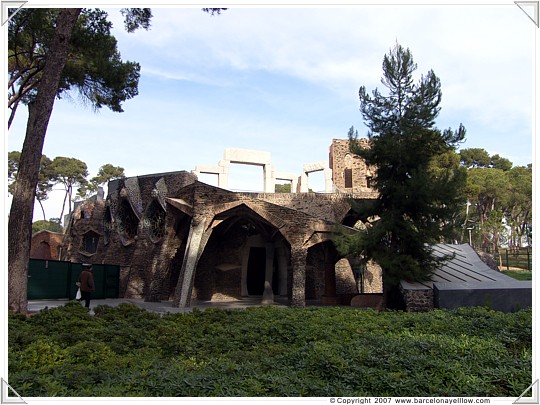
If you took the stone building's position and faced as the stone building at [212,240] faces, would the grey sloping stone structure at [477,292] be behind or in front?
in front

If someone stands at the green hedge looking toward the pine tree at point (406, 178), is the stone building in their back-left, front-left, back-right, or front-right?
front-left

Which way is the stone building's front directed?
toward the camera

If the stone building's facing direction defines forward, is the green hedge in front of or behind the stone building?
in front

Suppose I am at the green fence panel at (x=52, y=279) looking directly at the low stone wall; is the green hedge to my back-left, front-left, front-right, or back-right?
front-right
